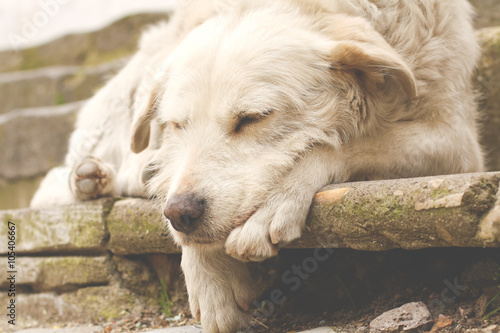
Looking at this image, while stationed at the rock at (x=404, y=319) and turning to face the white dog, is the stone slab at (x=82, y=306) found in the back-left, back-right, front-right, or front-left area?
front-left
